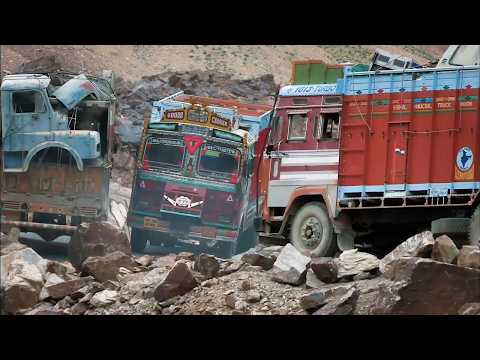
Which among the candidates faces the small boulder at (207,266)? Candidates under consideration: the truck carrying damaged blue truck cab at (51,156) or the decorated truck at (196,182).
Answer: the decorated truck at (196,182)

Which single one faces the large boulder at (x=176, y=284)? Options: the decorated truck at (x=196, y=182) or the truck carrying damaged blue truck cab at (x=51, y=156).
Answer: the decorated truck at (x=196, y=182)

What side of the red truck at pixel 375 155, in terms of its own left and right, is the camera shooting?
left

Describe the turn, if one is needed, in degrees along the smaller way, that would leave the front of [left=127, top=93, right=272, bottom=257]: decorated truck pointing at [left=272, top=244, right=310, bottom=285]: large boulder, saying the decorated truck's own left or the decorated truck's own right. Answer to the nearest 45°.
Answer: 0° — it already faces it

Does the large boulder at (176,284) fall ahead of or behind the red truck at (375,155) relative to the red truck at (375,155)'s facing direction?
ahead
